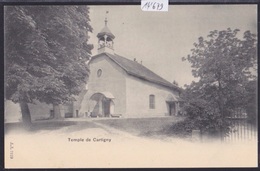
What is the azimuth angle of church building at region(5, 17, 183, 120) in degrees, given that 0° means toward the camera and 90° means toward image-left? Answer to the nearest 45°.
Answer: approximately 45°
